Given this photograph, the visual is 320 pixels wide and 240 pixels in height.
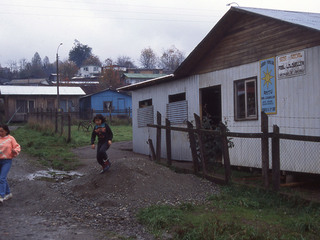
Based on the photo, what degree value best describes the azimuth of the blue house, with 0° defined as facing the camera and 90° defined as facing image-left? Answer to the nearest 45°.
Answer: approximately 0°

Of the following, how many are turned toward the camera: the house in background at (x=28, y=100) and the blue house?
2

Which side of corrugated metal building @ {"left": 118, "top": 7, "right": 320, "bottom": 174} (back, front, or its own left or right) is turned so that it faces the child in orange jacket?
front

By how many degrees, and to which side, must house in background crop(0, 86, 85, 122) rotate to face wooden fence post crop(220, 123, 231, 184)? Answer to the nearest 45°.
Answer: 0° — it already faces it

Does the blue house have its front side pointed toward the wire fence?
yes

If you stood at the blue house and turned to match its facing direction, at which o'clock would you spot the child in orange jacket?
The child in orange jacket is roughly at 12 o'clock from the blue house.

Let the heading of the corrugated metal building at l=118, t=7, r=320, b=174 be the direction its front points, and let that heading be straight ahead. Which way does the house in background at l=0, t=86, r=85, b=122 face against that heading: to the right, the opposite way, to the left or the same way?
to the left

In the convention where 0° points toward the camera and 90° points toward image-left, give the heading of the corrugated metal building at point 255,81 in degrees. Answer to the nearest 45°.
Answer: approximately 45°

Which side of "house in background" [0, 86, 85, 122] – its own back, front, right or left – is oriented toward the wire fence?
front

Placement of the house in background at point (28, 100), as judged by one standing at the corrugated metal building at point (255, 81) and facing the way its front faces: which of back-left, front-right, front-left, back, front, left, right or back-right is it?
right

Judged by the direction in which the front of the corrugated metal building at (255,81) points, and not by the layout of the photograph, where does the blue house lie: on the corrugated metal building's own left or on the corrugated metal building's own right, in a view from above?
on the corrugated metal building's own right

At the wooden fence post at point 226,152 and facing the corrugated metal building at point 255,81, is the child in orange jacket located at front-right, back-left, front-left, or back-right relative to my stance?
back-left
